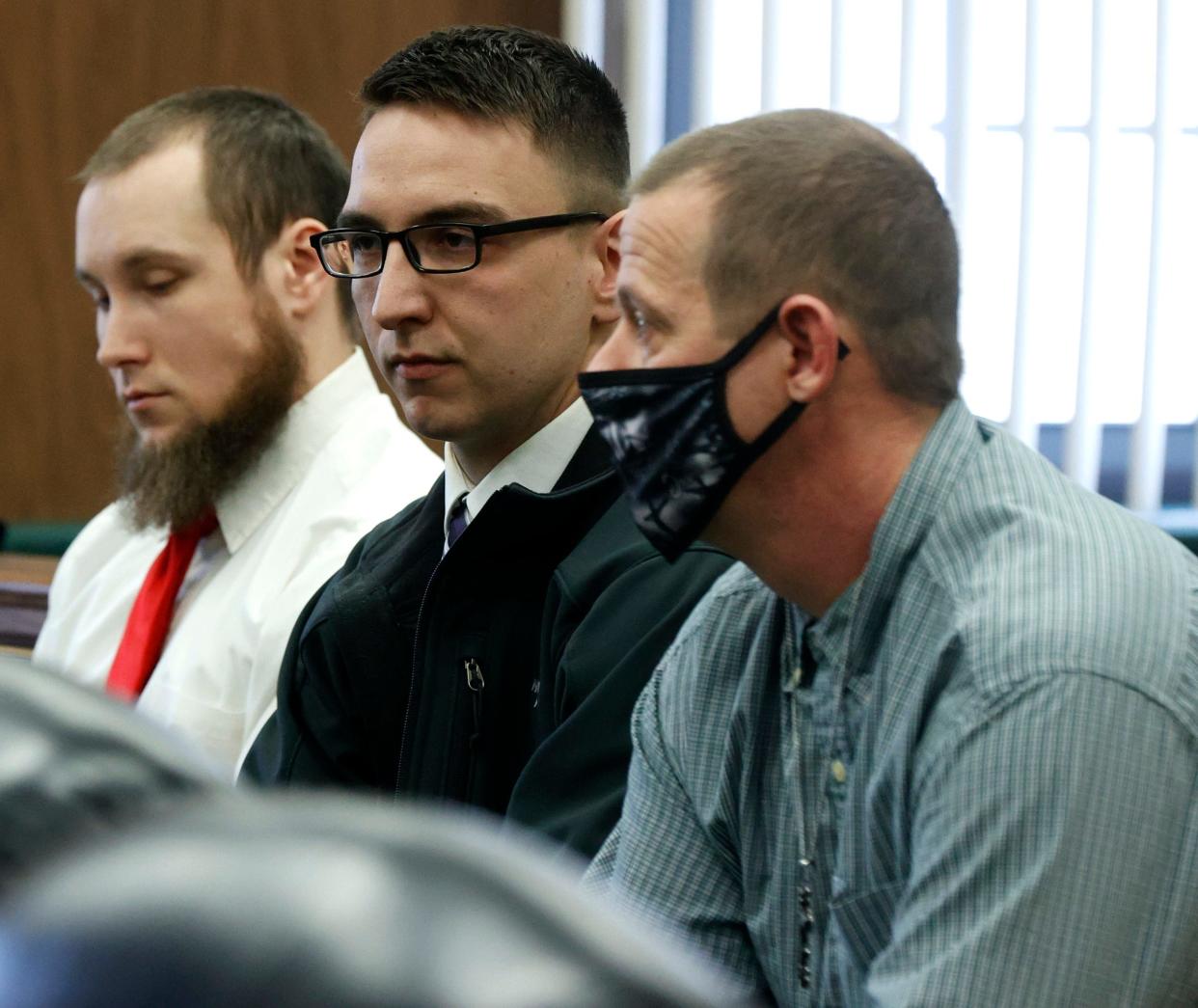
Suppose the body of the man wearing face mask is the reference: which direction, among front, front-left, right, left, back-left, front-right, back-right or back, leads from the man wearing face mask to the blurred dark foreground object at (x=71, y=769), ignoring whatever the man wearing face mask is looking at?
front-left

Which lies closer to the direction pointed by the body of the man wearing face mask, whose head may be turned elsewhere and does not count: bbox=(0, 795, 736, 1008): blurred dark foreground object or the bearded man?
the blurred dark foreground object

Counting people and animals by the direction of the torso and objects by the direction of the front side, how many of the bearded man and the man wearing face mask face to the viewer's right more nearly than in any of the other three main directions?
0

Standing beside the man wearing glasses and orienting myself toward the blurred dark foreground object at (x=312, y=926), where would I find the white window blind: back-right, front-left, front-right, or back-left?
back-left

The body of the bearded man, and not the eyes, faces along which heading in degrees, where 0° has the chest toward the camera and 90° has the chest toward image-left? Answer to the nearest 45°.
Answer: approximately 45°

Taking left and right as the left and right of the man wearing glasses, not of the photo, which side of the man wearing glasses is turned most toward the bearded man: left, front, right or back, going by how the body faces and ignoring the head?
right

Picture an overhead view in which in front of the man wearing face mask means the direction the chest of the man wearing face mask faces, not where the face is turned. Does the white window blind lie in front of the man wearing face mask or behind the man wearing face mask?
behind
